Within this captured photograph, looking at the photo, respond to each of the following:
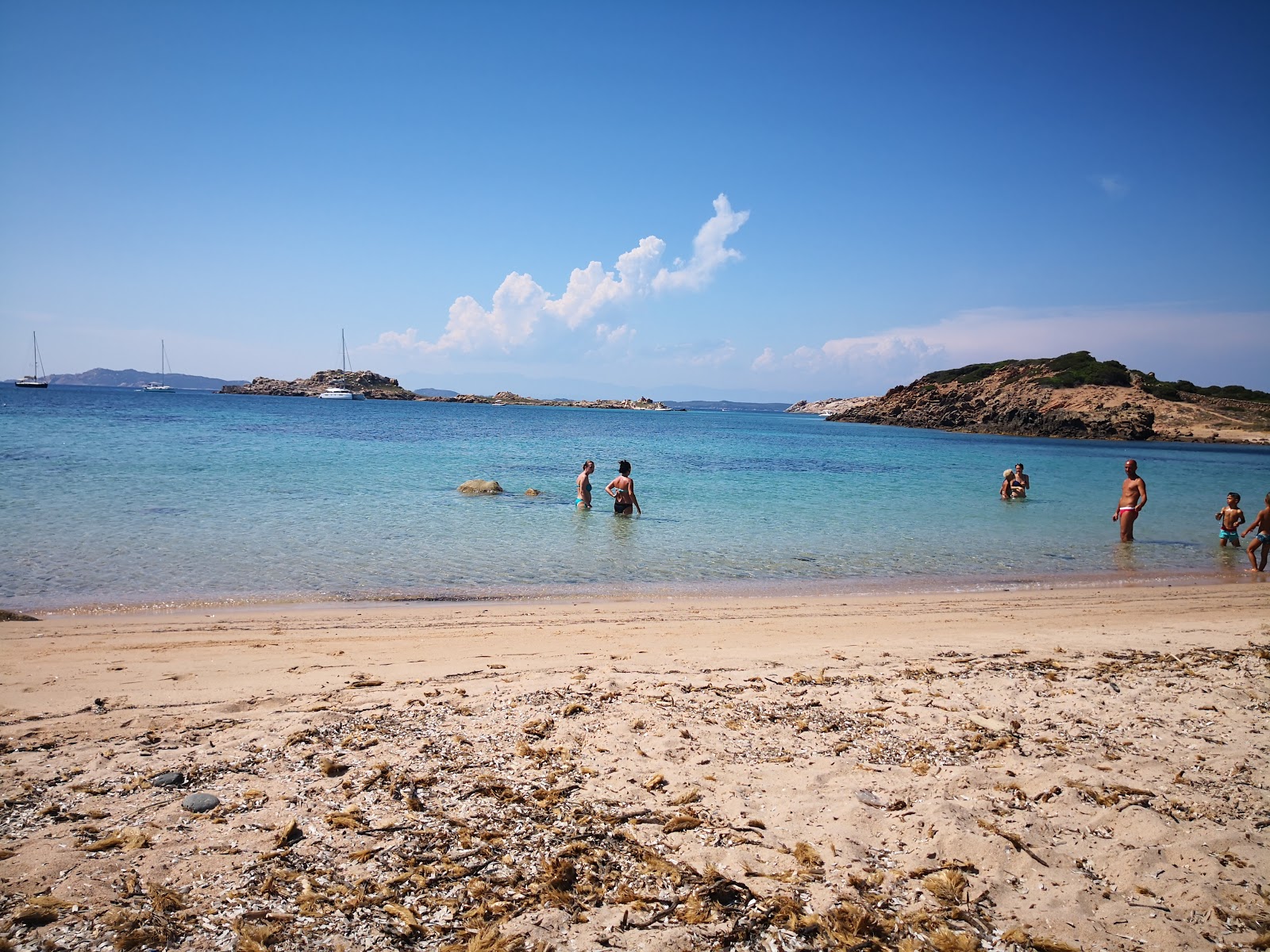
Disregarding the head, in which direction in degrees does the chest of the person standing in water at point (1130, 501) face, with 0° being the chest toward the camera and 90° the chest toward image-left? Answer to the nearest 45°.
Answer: approximately 45°

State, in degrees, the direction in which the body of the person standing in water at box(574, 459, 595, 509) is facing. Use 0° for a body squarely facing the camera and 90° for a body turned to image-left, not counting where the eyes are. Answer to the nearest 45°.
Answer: approximately 270°

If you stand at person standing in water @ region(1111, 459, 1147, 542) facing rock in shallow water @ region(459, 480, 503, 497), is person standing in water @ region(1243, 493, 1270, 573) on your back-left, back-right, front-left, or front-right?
back-left

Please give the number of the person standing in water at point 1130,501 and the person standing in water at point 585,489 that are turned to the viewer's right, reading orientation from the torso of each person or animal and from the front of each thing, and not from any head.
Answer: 1

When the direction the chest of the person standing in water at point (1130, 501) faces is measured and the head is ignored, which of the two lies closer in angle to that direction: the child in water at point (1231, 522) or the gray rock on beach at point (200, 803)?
the gray rock on beach

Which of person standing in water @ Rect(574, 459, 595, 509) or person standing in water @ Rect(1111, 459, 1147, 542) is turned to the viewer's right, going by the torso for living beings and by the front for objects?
person standing in water @ Rect(574, 459, 595, 509)
